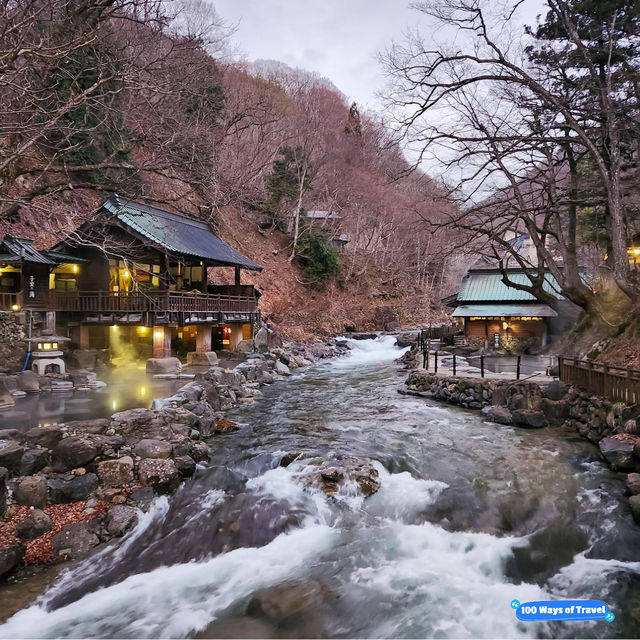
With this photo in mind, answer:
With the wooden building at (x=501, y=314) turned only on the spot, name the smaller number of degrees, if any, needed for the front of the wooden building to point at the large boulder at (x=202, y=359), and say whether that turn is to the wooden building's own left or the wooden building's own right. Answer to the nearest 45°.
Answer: approximately 45° to the wooden building's own right

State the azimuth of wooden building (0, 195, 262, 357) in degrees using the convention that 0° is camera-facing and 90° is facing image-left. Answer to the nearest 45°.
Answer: approximately 315°

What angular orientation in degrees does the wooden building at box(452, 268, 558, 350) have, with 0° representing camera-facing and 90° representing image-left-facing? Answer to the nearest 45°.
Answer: approximately 0°

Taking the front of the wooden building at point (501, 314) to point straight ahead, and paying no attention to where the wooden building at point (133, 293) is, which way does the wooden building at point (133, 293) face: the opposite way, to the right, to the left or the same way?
to the left

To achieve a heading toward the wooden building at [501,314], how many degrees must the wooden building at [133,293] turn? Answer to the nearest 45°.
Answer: approximately 45° to its left
